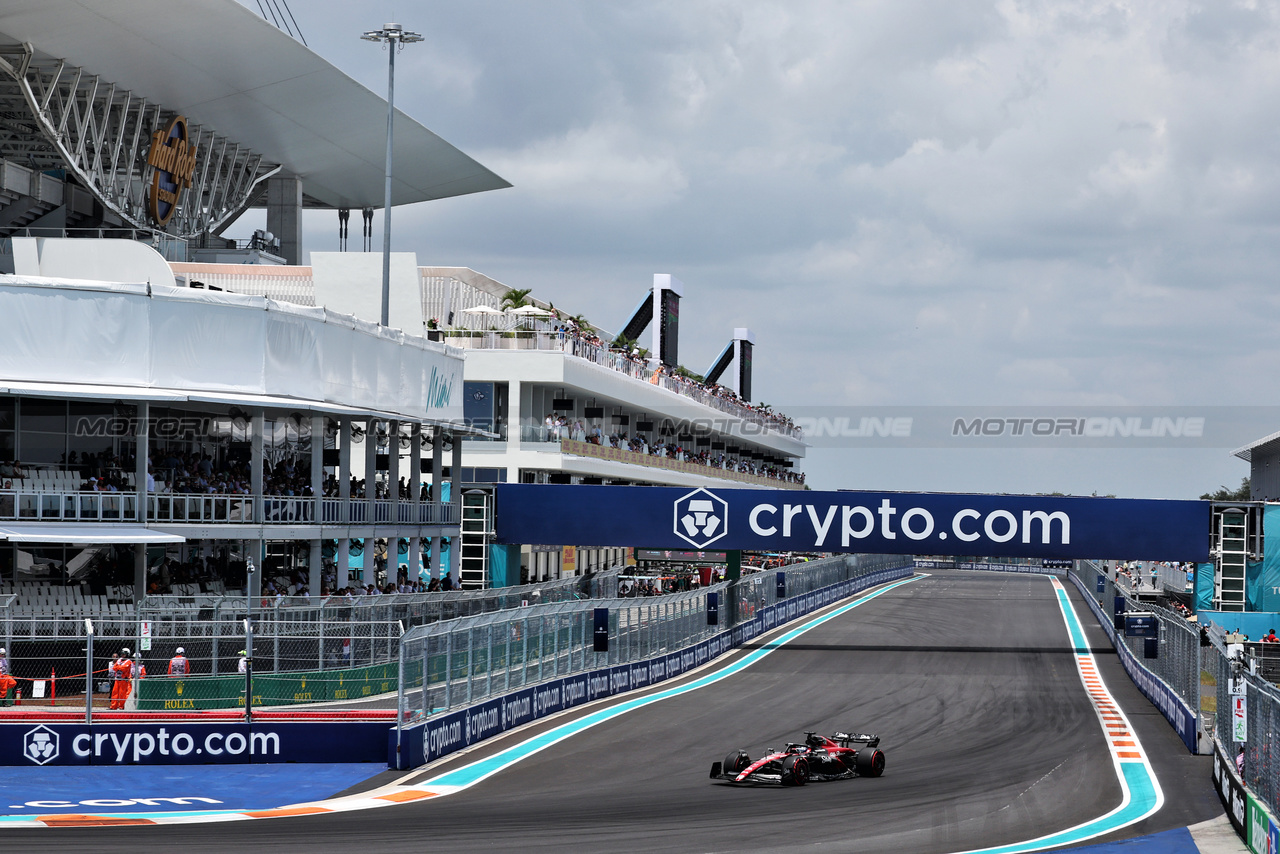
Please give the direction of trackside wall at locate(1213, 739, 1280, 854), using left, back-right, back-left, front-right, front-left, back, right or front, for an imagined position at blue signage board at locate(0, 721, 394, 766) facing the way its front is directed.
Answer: front-left

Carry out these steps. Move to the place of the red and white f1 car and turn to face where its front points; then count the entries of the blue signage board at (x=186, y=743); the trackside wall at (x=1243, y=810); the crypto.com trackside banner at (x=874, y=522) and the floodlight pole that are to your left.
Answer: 1

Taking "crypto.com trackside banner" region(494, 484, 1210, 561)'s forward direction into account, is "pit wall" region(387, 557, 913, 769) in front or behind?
in front

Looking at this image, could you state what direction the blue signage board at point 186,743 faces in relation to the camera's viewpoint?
facing the viewer

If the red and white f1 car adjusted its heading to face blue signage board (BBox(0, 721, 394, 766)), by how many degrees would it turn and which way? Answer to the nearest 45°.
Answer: approximately 45° to its right

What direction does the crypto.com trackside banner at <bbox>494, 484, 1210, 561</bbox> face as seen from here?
toward the camera

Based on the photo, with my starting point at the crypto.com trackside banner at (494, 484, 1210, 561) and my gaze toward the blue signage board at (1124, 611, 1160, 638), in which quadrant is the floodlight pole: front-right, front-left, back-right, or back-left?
back-right

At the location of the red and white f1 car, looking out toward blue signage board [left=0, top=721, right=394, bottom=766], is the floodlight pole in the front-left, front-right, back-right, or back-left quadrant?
front-right

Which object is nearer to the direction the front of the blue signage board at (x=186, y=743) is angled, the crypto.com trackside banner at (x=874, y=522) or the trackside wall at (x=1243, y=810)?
the trackside wall

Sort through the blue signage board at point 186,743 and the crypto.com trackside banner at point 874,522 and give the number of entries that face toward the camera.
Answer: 2
